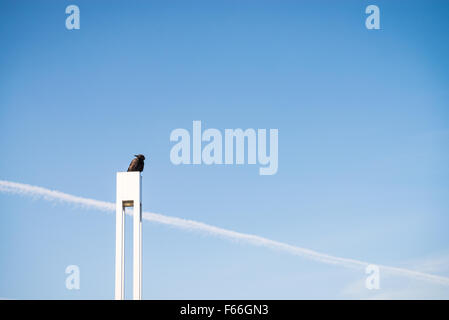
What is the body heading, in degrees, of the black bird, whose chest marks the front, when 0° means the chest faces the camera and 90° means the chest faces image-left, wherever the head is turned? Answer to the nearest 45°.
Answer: approximately 270°
